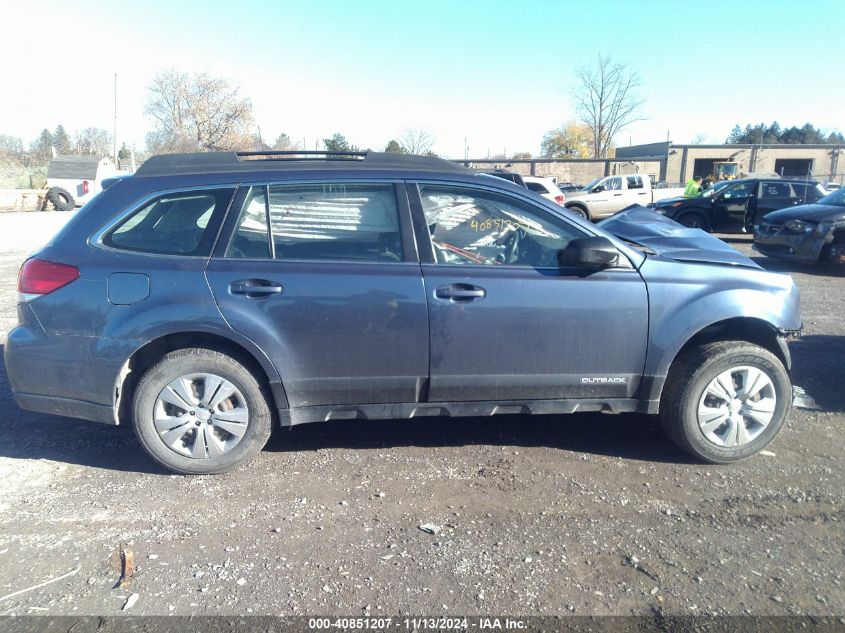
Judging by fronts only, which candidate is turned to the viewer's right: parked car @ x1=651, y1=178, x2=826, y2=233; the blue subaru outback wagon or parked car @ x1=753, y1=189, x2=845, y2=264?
the blue subaru outback wagon

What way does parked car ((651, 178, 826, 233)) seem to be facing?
to the viewer's left

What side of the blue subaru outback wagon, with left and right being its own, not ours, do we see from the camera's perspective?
right

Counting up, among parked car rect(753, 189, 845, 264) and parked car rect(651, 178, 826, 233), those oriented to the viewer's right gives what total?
0

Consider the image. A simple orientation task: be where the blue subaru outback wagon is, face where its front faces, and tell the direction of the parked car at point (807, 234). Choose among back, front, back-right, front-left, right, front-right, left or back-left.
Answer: front-left

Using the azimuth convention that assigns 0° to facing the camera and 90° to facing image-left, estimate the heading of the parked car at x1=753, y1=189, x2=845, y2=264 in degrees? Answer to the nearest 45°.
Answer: approximately 45°

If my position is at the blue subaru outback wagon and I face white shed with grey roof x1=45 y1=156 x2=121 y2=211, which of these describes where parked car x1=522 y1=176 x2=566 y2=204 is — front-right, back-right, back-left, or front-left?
front-right

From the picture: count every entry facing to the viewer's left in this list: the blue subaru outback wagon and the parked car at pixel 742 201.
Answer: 1

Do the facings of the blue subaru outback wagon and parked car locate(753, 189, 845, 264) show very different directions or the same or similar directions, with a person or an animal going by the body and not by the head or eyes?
very different directions

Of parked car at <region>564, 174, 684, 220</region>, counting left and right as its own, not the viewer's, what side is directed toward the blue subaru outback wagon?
left

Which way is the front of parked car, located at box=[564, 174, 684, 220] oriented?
to the viewer's left

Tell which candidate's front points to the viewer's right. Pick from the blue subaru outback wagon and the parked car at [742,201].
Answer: the blue subaru outback wagon

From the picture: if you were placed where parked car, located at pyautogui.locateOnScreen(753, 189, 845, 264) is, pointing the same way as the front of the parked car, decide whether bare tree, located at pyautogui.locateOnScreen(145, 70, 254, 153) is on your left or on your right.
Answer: on your right

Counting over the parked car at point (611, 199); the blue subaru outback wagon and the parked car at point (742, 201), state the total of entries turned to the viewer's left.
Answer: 2
